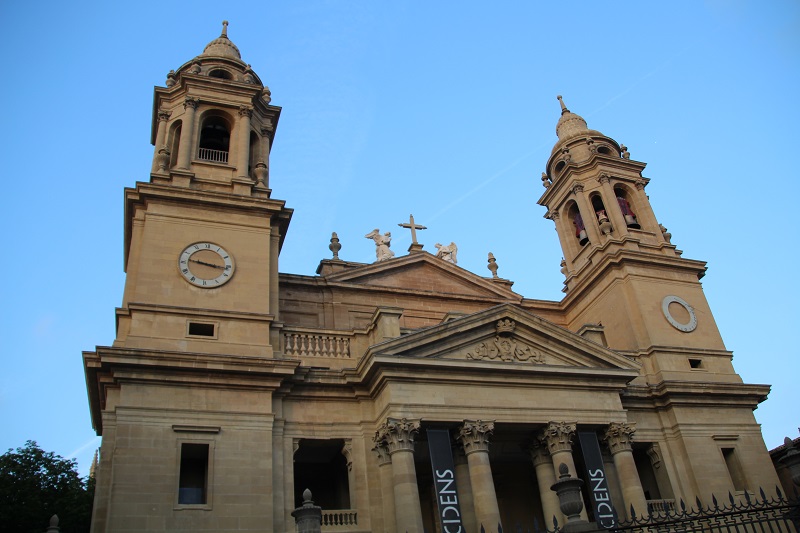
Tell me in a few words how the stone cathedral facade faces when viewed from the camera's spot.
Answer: facing the viewer and to the right of the viewer
